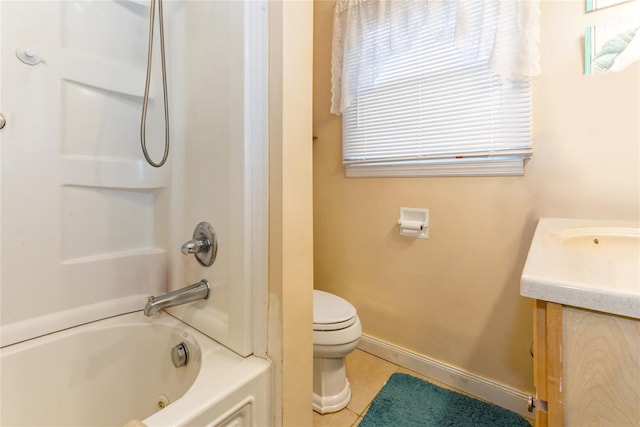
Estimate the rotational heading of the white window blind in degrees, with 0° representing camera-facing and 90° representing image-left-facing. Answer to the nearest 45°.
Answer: approximately 0°

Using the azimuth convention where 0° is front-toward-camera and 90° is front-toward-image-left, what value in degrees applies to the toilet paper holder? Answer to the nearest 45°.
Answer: approximately 45°

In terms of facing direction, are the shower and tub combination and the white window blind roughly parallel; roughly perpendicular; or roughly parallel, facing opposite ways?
roughly perpendicular

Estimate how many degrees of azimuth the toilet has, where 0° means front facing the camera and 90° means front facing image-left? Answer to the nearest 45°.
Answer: approximately 315°

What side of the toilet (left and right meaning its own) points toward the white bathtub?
right

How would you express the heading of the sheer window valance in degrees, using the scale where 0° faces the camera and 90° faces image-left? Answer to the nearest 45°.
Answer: approximately 0°

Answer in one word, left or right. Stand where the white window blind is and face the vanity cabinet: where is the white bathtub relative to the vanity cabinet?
right
